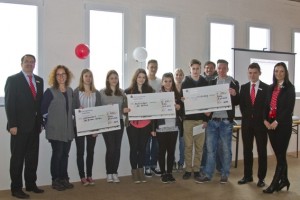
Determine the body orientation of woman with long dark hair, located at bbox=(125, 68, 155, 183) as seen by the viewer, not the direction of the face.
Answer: toward the camera

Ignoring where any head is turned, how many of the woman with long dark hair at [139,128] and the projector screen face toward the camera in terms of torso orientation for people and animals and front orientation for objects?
2

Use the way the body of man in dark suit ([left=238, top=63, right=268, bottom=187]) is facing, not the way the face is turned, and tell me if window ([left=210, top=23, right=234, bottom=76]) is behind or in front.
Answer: behind

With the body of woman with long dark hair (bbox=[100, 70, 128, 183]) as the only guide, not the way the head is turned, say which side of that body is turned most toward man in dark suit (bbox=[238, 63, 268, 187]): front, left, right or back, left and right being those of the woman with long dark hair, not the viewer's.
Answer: left

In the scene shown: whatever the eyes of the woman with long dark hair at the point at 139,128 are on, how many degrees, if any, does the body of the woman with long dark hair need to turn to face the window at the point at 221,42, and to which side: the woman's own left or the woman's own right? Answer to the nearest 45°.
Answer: approximately 135° to the woman's own left

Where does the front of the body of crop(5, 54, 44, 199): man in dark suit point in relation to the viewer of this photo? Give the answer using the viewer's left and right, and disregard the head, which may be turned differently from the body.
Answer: facing the viewer and to the right of the viewer

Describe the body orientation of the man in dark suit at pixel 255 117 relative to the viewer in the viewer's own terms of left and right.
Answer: facing the viewer

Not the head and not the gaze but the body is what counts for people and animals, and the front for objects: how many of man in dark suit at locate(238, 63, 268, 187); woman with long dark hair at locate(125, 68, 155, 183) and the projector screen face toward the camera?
3

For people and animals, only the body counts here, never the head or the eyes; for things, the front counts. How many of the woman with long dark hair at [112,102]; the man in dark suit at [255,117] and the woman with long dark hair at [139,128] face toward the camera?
3

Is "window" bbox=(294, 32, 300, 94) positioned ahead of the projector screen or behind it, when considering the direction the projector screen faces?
behind

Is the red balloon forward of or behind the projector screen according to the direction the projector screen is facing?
forward

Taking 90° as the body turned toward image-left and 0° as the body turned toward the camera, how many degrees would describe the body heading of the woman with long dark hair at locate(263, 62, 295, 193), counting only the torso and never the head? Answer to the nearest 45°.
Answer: approximately 45°

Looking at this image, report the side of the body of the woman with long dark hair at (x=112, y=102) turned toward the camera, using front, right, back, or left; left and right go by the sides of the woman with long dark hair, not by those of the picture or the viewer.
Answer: front

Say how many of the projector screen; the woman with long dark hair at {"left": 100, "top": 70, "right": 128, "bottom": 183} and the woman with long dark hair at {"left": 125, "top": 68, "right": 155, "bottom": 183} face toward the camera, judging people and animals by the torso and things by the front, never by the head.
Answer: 3
